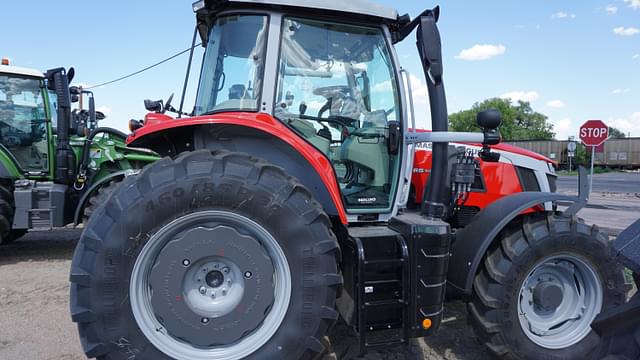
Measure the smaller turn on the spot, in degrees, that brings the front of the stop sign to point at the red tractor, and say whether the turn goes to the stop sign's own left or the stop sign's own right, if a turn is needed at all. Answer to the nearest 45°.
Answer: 0° — it already faces it

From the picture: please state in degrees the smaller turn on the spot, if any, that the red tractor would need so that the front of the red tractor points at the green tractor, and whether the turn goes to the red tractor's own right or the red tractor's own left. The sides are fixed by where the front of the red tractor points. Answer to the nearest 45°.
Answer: approximately 135° to the red tractor's own left

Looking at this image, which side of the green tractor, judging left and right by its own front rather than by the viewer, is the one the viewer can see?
right

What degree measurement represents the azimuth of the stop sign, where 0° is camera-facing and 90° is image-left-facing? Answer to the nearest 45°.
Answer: approximately 0°

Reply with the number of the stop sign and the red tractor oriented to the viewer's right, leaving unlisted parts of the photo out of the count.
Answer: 1

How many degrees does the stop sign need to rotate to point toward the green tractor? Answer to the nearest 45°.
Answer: approximately 45° to its right

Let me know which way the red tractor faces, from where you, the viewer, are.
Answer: facing to the right of the viewer
